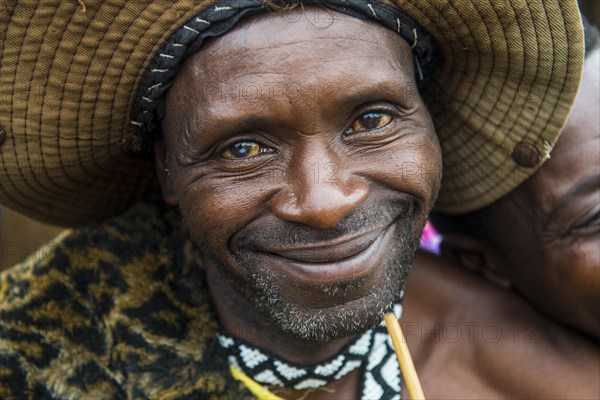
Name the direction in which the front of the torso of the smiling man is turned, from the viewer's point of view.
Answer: toward the camera
